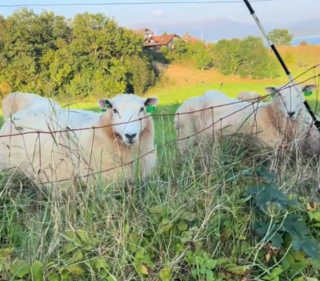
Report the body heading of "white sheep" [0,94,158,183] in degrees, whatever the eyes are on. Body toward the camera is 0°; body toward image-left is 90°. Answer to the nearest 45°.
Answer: approximately 315°

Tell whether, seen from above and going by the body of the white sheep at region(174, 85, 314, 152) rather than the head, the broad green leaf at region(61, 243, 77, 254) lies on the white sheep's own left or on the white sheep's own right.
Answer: on the white sheep's own right

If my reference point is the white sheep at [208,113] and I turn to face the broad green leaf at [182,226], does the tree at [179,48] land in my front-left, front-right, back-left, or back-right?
back-right

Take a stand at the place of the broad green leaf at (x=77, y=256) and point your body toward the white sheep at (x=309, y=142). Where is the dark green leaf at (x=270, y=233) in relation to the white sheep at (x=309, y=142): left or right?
right

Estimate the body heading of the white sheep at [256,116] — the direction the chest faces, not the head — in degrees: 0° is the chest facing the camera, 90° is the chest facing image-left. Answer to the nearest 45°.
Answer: approximately 315°

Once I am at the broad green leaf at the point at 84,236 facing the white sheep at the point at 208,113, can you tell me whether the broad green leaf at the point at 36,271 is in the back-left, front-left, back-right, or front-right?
back-left

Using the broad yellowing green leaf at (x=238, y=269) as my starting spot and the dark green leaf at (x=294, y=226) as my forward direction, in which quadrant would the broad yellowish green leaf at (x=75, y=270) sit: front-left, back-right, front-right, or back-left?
back-left

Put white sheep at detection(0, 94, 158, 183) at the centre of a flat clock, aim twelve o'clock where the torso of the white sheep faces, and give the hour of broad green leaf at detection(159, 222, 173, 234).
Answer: The broad green leaf is roughly at 1 o'clock from the white sheep.
